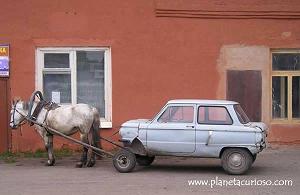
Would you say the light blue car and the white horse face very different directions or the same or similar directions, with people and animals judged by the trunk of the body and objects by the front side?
same or similar directions

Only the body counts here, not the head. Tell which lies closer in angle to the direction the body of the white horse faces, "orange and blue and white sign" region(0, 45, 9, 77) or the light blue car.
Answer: the orange and blue and white sign

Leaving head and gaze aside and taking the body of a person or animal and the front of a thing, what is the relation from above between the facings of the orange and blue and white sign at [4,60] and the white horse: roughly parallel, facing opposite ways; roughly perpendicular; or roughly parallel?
roughly perpendicular

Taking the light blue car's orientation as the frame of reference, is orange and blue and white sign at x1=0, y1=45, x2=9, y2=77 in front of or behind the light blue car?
in front

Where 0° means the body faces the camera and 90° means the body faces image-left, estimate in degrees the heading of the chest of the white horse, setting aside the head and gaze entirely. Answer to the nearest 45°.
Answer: approximately 90°

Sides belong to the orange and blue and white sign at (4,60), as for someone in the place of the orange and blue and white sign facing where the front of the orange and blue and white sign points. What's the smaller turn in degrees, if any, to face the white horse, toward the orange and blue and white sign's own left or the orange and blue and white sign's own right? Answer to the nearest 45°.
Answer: approximately 45° to the orange and blue and white sign's own left

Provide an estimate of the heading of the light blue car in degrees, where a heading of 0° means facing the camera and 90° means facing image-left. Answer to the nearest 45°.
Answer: approximately 90°

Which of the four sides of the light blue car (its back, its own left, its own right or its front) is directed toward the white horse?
front

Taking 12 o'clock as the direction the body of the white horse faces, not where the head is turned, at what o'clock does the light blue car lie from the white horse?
The light blue car is roughly at 7 o'clock from the white horse.

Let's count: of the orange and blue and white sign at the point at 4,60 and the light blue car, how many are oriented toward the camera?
1

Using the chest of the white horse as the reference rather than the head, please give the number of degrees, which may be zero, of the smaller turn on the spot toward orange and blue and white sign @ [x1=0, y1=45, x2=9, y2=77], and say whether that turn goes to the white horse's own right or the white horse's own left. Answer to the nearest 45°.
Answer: approximately 45° to the white horse's own right

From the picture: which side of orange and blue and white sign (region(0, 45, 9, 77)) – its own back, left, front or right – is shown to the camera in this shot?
front

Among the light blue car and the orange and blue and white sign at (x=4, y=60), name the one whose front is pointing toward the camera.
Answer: the orange and blue and white sign

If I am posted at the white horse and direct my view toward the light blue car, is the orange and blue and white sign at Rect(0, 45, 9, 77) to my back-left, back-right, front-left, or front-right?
back-left

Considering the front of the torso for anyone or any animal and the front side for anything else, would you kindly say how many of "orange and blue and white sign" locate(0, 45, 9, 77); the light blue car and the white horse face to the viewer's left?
2

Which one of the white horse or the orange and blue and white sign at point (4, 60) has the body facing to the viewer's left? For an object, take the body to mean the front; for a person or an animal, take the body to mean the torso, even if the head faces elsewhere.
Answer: the white horse
